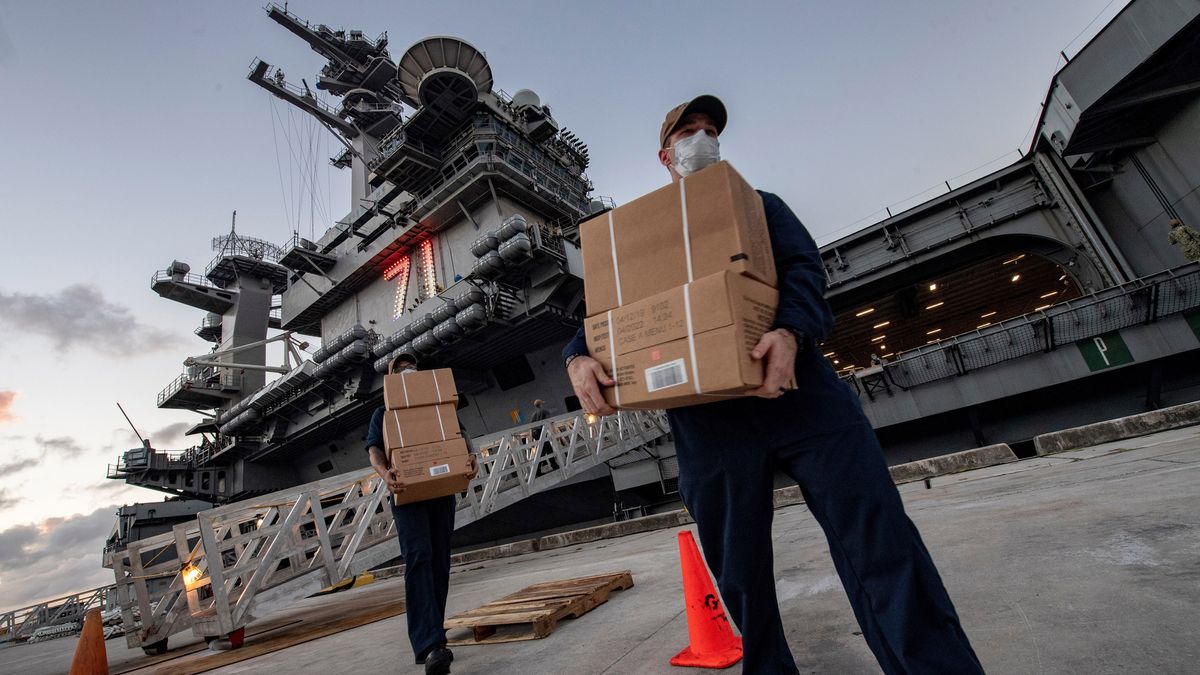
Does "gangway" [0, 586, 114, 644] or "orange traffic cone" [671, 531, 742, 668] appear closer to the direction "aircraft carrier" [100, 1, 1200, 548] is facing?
the orange traffic cone

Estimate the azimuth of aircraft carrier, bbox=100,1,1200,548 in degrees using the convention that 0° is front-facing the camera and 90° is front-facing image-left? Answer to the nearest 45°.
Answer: approximately 315°

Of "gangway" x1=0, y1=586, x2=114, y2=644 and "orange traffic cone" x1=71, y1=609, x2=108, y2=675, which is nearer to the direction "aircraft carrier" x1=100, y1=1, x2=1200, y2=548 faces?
the orange traffic cone

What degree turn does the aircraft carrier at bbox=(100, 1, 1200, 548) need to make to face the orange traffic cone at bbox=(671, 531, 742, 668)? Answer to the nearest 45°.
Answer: approximately 45° to its right

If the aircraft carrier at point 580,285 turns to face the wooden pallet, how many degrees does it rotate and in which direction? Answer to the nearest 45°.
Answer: approximately 45° to its right

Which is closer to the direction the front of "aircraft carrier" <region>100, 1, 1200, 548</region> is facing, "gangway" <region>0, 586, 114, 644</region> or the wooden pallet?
the wooden pallet

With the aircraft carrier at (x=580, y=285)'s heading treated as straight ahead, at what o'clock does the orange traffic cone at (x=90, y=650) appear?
The orange traffic cone is roughly at 2 o'clock from the aircraft carrier.
